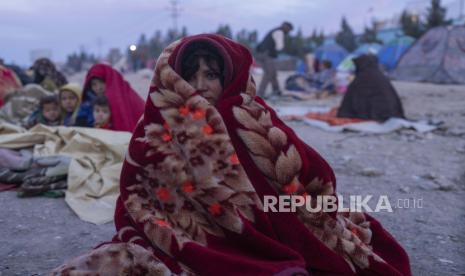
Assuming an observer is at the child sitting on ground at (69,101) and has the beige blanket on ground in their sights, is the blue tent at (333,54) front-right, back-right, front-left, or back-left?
back-left

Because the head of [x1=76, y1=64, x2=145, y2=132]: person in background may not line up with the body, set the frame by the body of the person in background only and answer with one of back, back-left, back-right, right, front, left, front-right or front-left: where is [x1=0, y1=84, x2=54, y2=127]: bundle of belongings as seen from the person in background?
right

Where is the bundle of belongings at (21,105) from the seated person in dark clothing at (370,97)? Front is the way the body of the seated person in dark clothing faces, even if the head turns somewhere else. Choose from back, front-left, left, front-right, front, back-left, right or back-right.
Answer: back-left

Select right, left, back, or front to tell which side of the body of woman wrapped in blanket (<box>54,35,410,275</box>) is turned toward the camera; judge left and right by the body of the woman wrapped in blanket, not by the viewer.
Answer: front

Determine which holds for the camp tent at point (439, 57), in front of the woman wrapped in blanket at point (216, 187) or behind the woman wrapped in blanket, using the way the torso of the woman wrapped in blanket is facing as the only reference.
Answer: behind

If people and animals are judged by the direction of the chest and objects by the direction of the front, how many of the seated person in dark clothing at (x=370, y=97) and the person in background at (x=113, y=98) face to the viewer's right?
0

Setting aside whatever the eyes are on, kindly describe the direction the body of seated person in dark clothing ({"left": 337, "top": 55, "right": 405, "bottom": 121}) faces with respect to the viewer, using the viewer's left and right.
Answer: facing away from the viewer

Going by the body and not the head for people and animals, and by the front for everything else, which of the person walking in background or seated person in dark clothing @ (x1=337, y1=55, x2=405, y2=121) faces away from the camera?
the seated person in dark clothing

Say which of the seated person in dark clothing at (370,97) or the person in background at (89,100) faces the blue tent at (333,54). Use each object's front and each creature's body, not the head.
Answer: the seated person in dark clothing

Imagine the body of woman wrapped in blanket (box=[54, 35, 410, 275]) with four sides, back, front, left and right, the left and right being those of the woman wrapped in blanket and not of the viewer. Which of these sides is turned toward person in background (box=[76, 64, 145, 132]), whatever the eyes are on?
back

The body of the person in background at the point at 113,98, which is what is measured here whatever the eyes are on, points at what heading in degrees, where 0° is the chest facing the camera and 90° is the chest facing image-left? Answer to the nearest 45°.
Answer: approximately 45°
